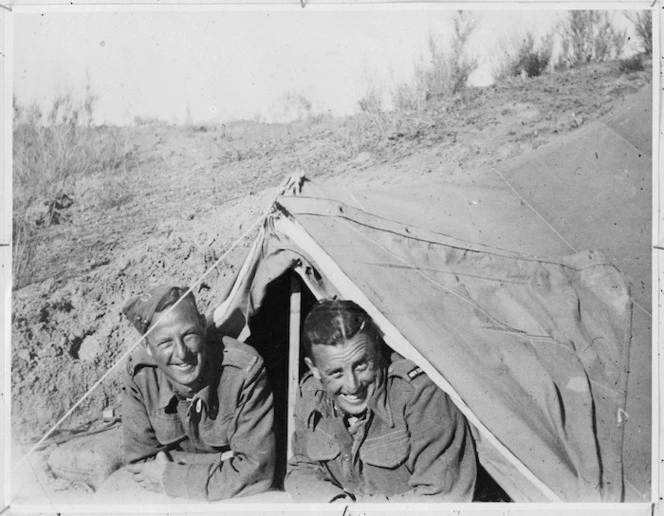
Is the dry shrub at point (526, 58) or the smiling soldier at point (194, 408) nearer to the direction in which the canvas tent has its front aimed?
the smiling soldier

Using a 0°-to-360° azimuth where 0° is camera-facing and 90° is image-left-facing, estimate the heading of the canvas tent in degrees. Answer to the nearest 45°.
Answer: approximately 45°

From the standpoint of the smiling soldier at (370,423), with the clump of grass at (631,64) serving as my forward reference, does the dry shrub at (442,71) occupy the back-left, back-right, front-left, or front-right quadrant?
front-left

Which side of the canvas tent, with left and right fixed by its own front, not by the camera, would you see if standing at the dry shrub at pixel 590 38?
back

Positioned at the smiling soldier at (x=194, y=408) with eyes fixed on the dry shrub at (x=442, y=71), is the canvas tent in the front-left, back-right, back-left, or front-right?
front-right

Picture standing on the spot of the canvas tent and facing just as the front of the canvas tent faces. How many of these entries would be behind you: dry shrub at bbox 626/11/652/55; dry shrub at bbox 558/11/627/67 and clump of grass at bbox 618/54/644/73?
3

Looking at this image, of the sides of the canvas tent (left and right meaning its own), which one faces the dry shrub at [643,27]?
back

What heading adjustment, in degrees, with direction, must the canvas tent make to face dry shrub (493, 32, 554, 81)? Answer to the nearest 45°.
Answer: approximately 135° to its right

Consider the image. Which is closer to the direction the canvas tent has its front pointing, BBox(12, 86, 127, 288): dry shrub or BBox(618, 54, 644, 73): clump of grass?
the dry shrub

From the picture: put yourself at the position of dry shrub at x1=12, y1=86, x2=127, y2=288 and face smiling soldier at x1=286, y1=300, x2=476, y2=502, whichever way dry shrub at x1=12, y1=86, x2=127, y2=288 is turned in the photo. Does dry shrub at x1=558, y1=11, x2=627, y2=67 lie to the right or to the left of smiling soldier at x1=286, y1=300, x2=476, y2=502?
left

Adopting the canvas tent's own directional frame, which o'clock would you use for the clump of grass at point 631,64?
The clump of grass is roughly at 6 o'clock from the canvas tent.

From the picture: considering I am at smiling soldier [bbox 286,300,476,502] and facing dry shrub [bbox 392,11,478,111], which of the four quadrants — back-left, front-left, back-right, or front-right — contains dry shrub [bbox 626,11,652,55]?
front-right

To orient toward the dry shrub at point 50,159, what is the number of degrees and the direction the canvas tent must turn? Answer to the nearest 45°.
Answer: approximately 45° to its right
